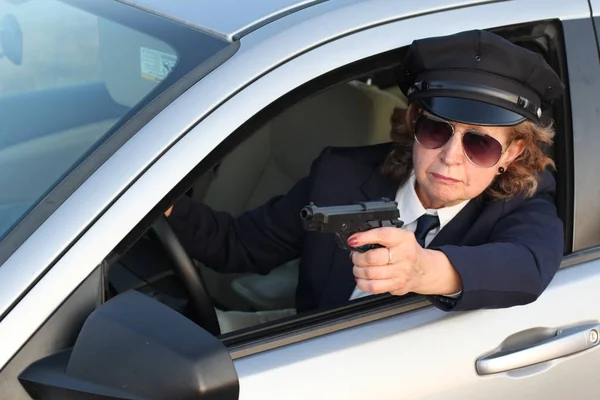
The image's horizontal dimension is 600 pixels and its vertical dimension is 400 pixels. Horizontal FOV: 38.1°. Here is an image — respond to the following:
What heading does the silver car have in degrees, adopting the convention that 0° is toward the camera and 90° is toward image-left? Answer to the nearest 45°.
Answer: approximately 45°

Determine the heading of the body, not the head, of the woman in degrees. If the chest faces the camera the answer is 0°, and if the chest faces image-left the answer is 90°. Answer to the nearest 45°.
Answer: approximately 45°
